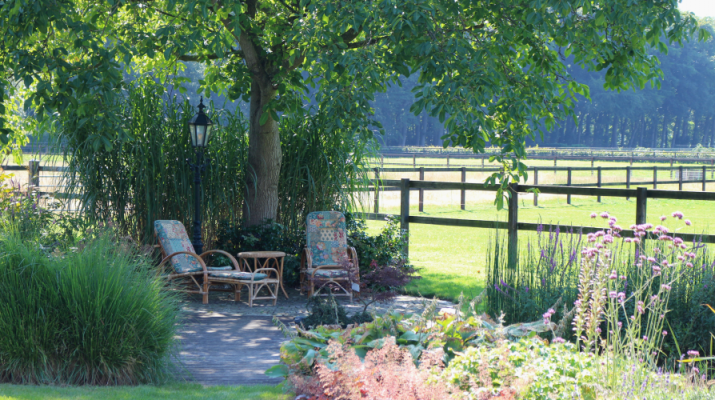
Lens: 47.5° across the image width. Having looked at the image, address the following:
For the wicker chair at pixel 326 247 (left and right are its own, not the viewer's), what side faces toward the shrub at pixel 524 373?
front

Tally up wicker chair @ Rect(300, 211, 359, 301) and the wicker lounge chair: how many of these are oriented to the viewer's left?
0

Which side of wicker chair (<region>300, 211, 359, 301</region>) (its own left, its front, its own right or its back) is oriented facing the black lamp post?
right

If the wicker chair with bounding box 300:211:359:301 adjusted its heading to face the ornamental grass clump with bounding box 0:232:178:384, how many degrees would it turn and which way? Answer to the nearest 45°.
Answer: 0° — it already faces it

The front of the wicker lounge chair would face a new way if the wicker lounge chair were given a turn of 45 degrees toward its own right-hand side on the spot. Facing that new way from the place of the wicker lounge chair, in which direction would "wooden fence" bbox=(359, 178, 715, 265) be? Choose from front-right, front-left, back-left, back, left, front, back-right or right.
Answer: left

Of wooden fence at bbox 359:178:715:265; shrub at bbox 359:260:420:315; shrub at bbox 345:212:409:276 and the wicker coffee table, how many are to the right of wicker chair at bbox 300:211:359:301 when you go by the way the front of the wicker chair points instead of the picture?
1

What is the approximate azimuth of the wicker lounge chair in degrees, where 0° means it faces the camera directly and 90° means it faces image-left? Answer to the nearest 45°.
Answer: approximately 315°

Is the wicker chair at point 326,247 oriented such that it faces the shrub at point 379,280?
no

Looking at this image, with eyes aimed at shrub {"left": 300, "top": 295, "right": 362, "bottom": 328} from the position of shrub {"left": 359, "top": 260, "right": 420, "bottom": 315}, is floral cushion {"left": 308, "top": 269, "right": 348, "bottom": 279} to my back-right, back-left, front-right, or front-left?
front-right

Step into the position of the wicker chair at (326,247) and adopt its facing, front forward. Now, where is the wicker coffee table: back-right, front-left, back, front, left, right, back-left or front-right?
right

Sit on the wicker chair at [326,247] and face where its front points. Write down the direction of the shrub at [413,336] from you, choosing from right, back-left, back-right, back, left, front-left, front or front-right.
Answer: front

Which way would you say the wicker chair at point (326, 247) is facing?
toward the camera

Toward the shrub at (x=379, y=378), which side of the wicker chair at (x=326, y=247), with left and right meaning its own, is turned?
front

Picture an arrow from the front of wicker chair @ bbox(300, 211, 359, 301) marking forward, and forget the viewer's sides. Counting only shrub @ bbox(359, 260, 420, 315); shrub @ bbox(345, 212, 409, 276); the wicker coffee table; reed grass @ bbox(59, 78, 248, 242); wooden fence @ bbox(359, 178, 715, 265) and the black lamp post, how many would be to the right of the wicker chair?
3

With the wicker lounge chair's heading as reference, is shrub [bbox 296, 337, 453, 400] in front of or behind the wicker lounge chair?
in front

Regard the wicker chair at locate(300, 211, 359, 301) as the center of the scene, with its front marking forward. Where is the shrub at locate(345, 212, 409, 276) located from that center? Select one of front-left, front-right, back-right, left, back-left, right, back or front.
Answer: back-left

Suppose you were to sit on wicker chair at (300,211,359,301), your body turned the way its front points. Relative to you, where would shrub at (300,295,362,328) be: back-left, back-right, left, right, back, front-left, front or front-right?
front

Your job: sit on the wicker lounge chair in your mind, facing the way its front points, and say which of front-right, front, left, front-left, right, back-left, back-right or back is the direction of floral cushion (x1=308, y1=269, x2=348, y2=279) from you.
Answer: front-left
